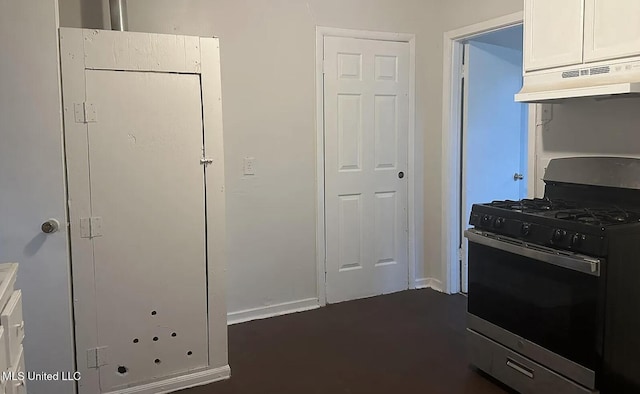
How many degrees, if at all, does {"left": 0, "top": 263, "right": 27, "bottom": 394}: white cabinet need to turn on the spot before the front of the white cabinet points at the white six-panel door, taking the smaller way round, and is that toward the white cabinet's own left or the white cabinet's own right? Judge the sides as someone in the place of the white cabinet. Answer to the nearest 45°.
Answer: approximately 45° to the white cabinet's own left

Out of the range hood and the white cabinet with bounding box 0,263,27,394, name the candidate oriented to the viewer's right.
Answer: the white cabinet

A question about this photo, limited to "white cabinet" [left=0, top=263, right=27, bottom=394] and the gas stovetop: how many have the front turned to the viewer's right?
1

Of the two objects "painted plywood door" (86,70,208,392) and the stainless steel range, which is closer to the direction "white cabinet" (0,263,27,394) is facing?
the stainless steel range

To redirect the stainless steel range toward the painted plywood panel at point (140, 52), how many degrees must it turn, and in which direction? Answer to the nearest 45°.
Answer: approximately 45° to its right

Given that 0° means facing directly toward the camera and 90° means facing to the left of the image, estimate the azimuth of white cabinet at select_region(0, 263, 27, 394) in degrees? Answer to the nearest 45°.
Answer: approximately 270°

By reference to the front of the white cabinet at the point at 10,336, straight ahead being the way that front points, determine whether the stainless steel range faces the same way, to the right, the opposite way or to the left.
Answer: the opposite way
